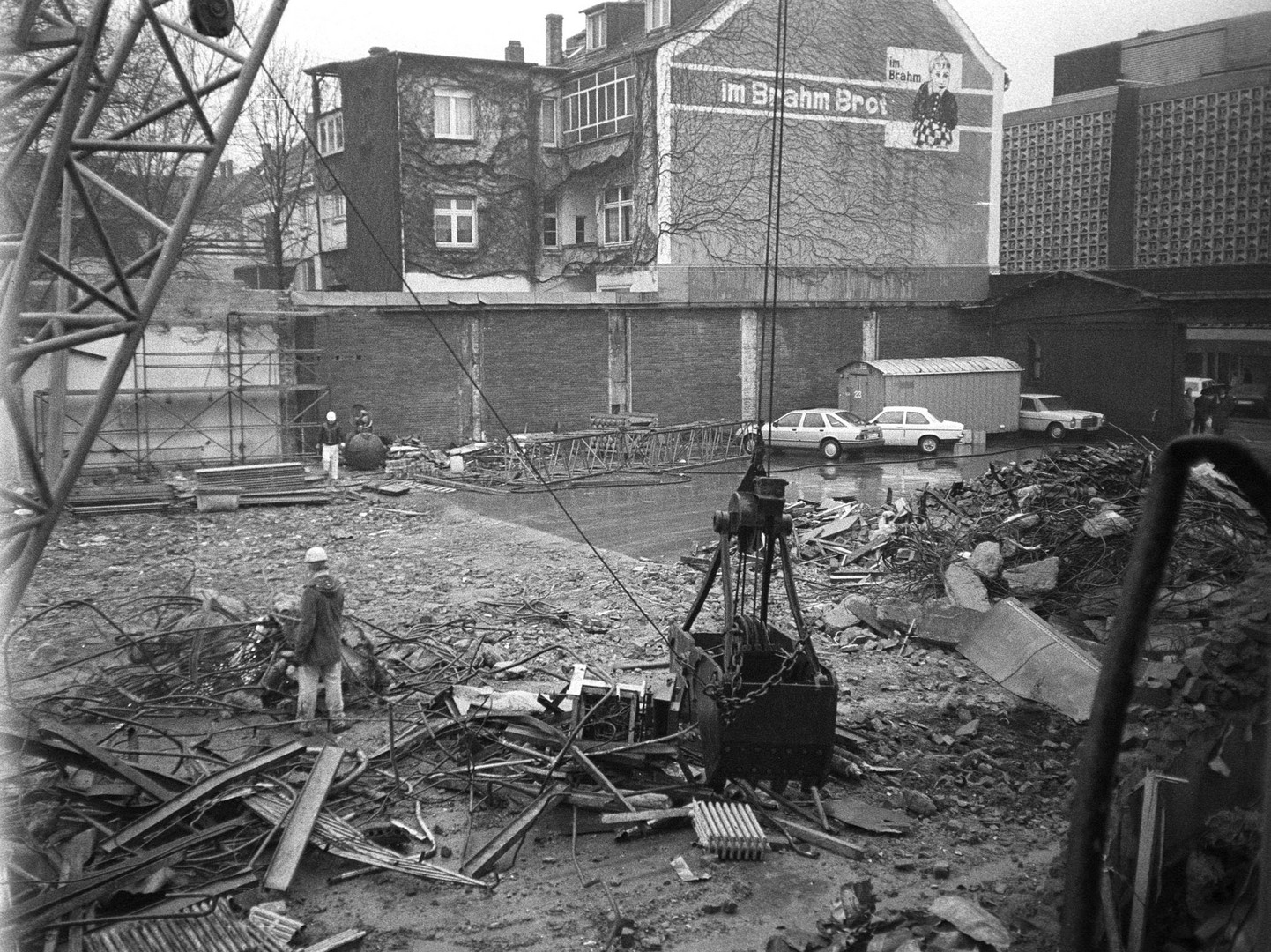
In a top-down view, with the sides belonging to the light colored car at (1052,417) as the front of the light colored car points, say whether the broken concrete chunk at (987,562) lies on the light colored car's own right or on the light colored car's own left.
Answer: on the light colored car's own right

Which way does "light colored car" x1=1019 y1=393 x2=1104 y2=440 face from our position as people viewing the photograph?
facing the viewer and to the right of the viewer

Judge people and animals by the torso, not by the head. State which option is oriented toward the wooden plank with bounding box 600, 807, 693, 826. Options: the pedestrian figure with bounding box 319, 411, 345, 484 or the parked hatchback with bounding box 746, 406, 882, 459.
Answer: the pedestrian figure

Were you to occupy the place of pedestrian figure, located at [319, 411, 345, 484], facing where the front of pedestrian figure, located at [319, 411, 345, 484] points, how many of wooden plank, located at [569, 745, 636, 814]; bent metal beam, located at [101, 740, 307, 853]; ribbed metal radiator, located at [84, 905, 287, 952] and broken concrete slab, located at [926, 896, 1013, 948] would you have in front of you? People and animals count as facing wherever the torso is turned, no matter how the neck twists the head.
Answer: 4

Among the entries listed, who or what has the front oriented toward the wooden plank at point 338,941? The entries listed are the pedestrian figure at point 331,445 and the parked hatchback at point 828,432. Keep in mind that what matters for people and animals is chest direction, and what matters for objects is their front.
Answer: the pedestrian figure

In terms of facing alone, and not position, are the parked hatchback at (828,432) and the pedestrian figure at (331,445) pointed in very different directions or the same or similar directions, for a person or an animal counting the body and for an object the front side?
very different directions

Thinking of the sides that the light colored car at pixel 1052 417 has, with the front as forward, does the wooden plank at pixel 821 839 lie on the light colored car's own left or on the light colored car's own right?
on the light colored car's own right

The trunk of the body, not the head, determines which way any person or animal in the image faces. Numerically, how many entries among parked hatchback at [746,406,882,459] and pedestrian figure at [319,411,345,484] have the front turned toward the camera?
1

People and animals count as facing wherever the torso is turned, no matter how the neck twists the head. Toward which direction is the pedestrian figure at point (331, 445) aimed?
toward the camera

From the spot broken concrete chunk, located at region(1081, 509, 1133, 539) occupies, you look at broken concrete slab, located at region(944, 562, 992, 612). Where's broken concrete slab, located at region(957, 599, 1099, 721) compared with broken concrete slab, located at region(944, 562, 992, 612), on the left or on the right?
left
